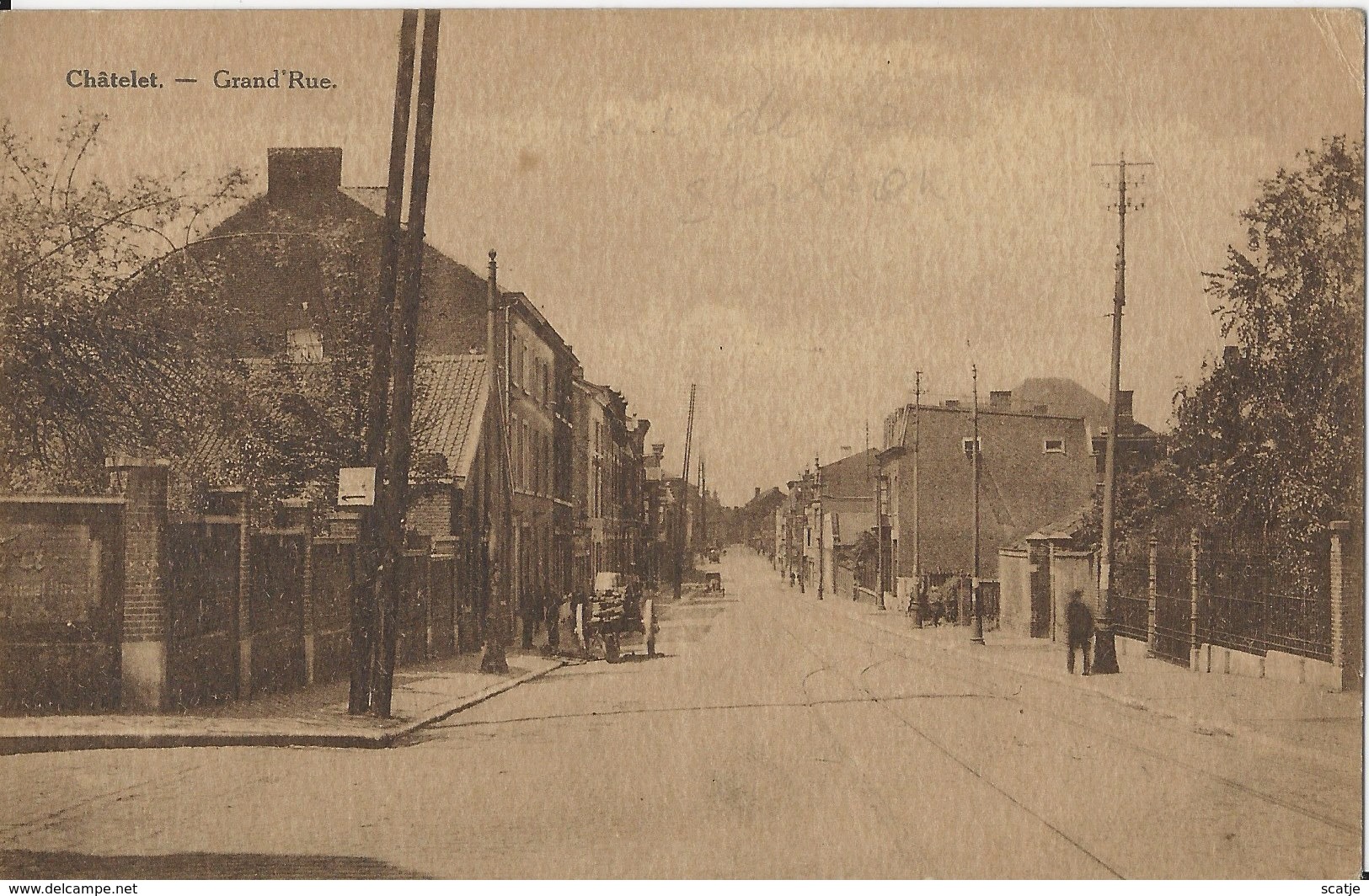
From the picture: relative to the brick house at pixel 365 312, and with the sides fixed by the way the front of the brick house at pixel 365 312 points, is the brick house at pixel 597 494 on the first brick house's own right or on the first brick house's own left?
on the first brick house's own left

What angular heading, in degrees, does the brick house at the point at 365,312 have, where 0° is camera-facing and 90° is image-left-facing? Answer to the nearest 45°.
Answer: approximately 270°

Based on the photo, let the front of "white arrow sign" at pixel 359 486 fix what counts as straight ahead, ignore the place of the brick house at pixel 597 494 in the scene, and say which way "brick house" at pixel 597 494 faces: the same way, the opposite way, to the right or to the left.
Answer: to the left

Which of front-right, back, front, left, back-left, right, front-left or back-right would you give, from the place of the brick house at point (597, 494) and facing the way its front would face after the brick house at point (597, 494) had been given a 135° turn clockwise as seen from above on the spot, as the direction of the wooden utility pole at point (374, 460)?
front-left

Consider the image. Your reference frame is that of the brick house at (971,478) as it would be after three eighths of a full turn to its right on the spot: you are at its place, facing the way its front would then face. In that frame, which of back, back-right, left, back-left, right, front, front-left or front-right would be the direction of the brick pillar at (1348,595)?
back-right

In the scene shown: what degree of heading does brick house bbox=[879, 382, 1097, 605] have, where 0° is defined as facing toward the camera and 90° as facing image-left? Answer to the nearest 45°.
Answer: approximately 90°

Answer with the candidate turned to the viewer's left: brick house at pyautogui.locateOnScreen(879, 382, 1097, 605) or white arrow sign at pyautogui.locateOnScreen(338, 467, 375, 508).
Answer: the brick house

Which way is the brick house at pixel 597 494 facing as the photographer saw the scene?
facing to the right of the viewer

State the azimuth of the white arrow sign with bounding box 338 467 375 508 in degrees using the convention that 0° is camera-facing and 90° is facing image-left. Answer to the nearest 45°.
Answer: approximately 0°
